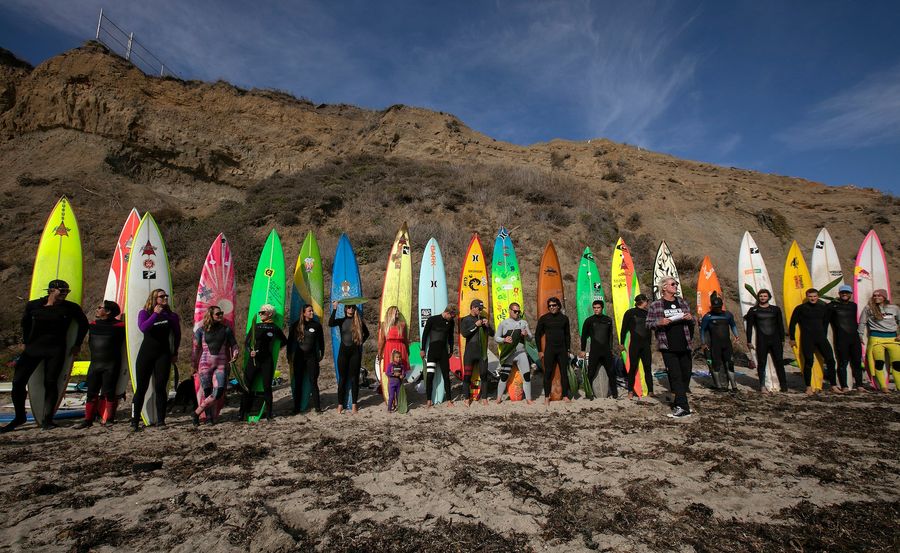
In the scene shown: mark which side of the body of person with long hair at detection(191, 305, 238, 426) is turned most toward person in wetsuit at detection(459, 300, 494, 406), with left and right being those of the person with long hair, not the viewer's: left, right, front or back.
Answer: left

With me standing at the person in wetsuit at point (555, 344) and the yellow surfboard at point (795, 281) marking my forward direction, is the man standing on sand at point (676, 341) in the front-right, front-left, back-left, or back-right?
front-right

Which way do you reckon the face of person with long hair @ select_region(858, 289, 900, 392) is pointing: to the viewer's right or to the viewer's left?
to the viewer's left

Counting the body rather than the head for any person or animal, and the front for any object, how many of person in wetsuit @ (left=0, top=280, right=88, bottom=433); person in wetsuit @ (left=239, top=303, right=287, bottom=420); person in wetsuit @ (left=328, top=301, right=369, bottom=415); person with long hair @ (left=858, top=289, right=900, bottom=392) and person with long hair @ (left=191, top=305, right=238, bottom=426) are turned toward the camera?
5

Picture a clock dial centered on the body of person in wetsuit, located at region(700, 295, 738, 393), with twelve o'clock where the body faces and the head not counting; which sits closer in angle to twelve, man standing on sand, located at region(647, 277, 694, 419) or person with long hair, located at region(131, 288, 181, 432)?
the man standing on sand

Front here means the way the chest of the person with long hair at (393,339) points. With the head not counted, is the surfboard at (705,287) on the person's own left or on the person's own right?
on the person's own left

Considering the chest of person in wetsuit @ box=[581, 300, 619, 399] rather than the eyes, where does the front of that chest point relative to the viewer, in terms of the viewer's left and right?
facing the viewer

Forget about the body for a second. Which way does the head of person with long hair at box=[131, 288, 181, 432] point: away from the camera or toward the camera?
toward the camera

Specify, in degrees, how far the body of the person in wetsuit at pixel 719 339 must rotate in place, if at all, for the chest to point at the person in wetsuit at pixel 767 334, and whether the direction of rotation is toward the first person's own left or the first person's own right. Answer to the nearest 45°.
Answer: approximately 90° to the first person's own left

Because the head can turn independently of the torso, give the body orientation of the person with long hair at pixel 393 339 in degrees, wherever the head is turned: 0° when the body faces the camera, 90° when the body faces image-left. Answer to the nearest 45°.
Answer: approximately 0°

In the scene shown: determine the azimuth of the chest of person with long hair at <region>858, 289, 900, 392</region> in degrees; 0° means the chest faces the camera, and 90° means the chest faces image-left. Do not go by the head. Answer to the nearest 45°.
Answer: approximately 0°

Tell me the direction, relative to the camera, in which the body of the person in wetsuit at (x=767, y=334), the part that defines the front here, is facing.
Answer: toward the camera

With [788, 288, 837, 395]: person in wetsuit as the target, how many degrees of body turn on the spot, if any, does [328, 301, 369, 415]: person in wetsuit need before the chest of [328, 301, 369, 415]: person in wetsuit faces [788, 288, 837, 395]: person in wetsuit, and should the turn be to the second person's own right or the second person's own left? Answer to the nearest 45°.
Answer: approximately 90° to the second person's own left

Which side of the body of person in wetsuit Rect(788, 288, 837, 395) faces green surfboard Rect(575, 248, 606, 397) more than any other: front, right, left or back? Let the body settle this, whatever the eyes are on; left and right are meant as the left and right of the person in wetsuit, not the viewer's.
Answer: right

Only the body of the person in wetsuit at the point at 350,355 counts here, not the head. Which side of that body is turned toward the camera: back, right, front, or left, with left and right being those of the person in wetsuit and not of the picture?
front

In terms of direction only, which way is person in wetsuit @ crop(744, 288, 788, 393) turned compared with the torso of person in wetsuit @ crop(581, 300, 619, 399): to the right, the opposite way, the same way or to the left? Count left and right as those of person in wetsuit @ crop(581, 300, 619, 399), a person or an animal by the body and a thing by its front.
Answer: the same way

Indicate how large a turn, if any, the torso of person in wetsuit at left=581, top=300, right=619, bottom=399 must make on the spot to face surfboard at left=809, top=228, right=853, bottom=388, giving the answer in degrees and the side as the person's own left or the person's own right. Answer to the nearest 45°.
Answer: approximately 135° to the person's own left
